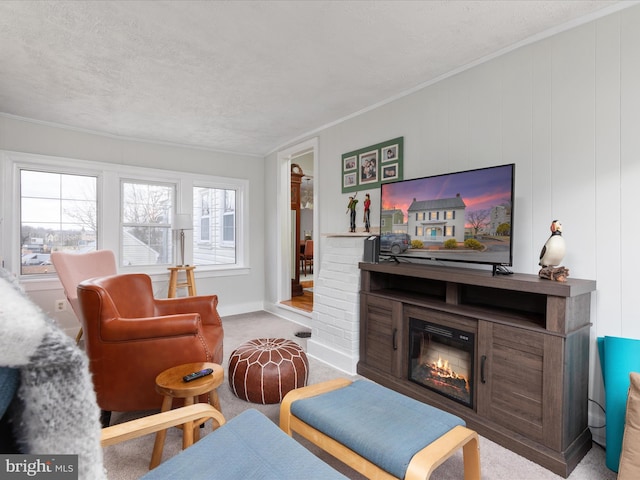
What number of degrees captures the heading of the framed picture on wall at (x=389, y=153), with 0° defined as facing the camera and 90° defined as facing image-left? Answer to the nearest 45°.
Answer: approximately 45°

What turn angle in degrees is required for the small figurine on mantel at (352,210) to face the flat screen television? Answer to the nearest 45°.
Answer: approximately 90° to its left

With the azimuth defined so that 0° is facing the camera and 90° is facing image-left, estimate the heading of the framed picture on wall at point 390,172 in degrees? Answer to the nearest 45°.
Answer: approximately 45°

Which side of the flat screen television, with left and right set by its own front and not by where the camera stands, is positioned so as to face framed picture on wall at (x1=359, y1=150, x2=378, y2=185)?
right

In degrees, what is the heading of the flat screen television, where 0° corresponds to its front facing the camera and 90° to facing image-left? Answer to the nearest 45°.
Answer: approximately 45°
